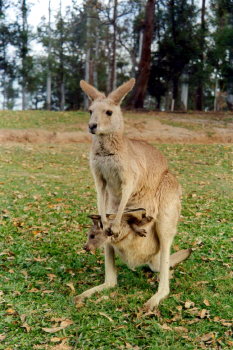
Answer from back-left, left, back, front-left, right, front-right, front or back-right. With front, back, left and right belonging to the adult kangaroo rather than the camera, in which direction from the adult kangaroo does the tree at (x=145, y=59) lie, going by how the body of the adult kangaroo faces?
back-right

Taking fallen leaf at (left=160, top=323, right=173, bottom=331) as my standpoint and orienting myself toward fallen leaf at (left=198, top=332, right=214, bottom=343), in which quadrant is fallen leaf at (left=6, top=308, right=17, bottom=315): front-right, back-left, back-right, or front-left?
back-right

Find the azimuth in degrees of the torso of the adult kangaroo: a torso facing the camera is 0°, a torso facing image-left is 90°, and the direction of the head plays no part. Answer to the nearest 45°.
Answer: approximately 45°

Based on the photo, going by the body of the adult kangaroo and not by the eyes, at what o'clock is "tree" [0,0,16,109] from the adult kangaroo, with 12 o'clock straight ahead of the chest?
The tree is roughly at 4 o'clock from the adult kangaroo.

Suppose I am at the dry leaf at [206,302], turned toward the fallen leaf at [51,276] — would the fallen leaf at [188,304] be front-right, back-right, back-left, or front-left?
front-left

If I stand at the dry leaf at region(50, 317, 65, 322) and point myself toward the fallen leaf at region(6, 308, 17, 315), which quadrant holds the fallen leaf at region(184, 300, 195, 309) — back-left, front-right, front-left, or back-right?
back-right
